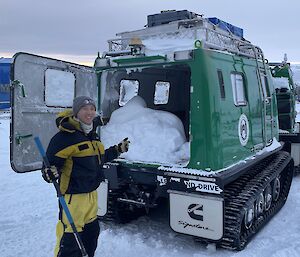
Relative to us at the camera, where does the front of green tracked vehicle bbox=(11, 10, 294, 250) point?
facing away from the viewer and to the right of the viewer

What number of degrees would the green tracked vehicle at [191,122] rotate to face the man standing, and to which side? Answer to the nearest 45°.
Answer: approximately 180°

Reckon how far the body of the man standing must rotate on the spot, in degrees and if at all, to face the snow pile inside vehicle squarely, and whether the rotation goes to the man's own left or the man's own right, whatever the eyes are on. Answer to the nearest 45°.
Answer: approximately 90° to the man's own left

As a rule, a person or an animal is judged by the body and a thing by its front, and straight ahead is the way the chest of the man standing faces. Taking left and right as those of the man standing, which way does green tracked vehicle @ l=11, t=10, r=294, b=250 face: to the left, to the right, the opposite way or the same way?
to the left

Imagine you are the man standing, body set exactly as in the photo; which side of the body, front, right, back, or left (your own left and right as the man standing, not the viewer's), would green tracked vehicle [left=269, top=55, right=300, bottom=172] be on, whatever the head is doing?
left

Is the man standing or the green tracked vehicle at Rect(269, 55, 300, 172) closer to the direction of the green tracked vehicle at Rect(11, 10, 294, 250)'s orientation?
the green tracked vehicle

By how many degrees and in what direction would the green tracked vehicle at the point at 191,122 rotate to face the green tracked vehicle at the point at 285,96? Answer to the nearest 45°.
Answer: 0° — it already faces it

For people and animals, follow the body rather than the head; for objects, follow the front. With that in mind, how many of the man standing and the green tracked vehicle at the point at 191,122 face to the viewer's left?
0
